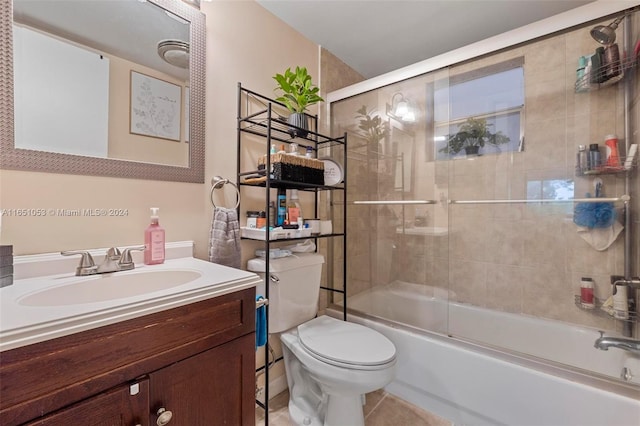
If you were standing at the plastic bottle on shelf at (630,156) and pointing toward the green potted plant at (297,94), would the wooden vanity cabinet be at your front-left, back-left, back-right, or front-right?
front-left

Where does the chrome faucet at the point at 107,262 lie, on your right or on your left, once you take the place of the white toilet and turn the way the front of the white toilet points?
on your right

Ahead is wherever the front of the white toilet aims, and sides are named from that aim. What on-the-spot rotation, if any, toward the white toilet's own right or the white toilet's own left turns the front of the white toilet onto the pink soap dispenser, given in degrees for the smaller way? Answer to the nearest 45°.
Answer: approximately 90° to the white toilet's own right

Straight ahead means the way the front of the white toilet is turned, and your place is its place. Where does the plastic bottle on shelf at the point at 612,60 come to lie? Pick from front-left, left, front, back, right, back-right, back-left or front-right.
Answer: front-left

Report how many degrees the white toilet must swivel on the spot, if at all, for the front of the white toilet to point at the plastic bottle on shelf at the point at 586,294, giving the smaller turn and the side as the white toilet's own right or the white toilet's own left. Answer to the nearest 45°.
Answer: approximately 45° to the white toilet's own left

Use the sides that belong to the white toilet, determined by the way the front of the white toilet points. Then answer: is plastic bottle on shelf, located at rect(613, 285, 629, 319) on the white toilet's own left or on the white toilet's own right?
on the white toilet's own left

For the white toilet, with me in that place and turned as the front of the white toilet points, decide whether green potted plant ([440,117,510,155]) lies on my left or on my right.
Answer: on my left

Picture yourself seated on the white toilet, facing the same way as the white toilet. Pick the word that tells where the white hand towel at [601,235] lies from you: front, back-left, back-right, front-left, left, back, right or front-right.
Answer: front-left

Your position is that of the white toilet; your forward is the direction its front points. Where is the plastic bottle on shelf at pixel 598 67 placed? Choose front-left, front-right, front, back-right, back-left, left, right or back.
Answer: front-left

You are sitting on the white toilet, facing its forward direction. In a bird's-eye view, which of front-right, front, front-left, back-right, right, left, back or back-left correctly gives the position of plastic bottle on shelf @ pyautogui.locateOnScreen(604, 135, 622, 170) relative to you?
front-left

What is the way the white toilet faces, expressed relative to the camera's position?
facing the viewer and to the right of the viewer
